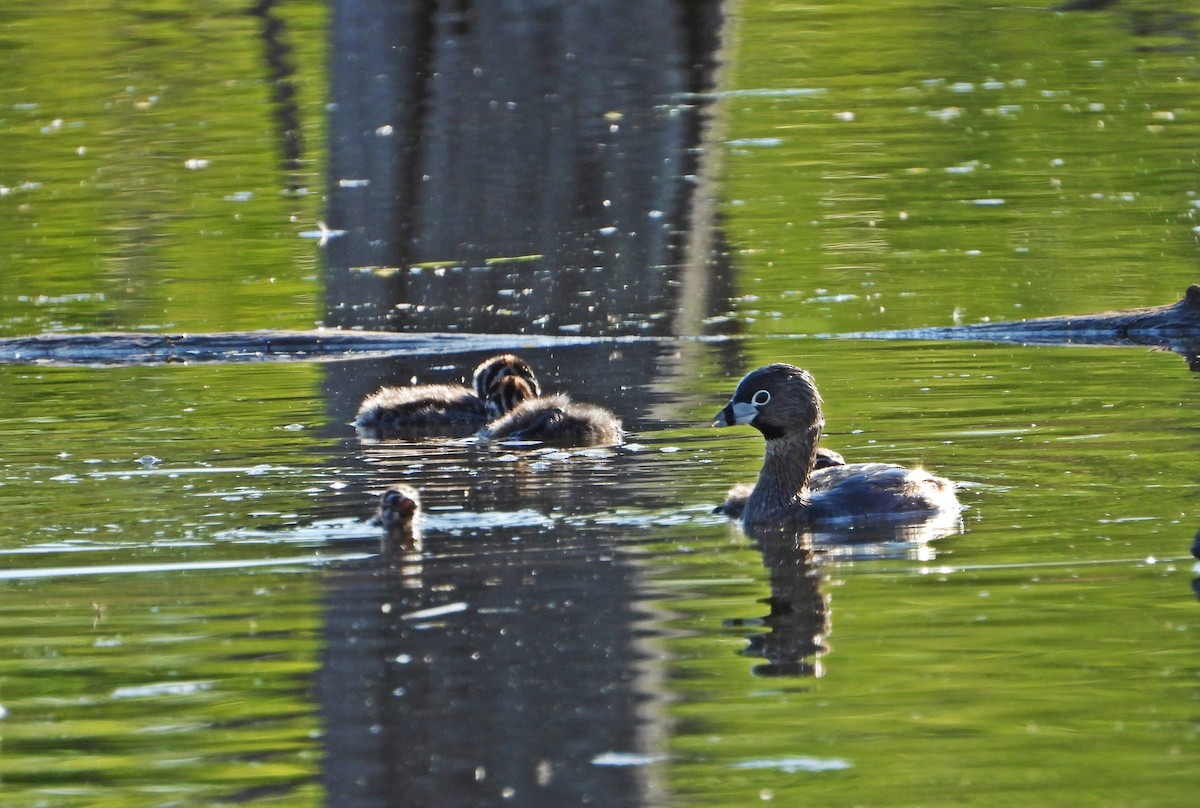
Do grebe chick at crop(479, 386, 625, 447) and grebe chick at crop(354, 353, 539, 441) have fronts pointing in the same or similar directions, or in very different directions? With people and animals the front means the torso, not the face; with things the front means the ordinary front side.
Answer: very different directions

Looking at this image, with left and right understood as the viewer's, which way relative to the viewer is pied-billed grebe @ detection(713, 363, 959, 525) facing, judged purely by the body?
facing to the left of the viewer

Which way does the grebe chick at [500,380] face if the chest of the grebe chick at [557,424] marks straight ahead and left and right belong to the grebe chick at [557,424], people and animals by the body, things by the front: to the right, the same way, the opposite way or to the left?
the opposite way

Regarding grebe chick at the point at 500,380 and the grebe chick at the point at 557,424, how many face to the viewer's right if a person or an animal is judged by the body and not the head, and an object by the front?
1

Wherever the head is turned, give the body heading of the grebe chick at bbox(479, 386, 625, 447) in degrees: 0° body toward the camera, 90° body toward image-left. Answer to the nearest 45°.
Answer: approximately 90°

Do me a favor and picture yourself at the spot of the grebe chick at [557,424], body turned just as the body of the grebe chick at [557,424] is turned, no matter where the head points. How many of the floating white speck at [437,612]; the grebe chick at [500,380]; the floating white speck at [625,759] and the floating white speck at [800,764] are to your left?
3

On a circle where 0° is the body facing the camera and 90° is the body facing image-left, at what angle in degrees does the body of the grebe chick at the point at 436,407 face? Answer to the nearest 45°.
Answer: approximately 270°

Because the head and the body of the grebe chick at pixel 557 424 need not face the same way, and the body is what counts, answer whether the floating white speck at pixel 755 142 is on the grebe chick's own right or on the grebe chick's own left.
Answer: on the grebe chick's own right

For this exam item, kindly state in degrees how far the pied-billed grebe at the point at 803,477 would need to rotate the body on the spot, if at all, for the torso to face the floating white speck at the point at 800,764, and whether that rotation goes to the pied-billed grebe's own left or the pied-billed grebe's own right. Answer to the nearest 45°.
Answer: approximately 90° to the pied-billed grebe's own left
